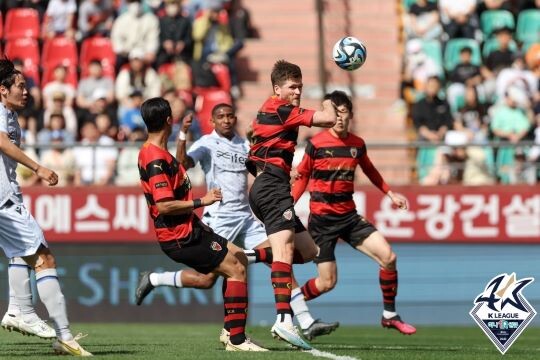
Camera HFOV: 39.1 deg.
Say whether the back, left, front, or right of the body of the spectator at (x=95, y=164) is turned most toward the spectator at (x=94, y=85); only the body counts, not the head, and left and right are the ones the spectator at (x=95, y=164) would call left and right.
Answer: back

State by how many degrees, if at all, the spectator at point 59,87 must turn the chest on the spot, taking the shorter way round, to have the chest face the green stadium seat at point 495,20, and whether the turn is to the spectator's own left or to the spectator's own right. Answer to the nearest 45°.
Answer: approximately 90° to the spectator's own left

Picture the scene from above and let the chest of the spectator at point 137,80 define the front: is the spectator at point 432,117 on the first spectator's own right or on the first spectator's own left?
on the first spectator's own left

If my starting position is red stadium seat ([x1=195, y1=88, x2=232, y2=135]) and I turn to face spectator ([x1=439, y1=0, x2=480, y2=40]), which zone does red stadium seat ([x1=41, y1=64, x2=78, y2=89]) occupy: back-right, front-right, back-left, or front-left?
back-left
